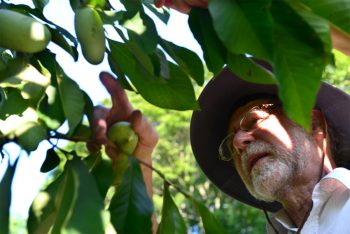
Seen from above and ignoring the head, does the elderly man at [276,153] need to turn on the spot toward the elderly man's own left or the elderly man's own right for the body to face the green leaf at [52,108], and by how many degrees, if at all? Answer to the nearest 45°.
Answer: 0° — they already face it

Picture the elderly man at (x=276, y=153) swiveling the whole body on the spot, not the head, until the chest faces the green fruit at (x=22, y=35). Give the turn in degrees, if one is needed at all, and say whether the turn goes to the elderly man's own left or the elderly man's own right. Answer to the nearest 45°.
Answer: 0° — they already face it

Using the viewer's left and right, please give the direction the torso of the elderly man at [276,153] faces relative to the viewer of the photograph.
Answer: facing the viewer and to the left of the viewer

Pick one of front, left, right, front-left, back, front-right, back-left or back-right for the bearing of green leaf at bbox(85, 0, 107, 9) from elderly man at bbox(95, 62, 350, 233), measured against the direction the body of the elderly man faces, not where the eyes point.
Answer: front

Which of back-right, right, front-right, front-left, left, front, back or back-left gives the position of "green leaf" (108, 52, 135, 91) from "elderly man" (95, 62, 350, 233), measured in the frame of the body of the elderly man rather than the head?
front

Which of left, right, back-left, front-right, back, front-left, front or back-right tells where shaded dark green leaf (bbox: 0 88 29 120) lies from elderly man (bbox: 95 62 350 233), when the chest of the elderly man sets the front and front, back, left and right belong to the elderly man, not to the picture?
front

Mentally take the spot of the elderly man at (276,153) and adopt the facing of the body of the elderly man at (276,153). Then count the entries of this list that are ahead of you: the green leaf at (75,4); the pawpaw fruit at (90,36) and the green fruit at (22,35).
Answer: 3
